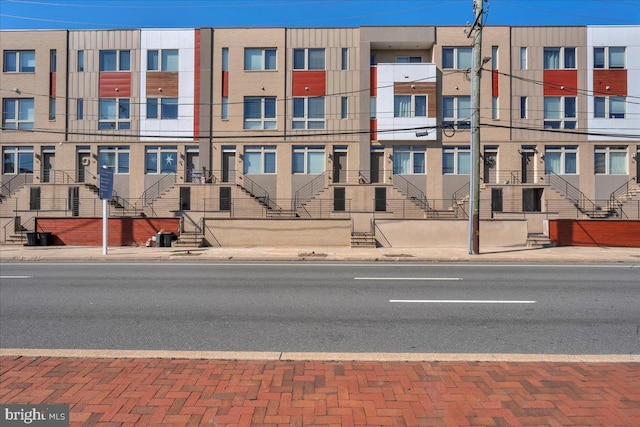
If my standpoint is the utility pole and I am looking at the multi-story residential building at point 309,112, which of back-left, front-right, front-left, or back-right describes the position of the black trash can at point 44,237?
front-left

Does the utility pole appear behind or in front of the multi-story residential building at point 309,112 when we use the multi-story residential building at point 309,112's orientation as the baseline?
in front

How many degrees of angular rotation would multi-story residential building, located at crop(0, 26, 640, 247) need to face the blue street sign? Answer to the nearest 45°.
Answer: approximately 45° to its right

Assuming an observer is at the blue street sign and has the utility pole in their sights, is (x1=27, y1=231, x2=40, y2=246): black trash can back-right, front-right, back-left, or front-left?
back-left

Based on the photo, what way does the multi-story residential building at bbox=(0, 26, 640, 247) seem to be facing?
toward the camera
